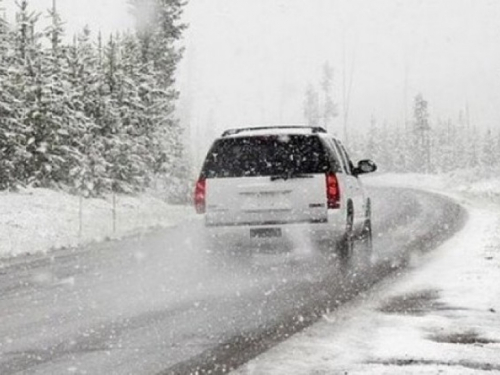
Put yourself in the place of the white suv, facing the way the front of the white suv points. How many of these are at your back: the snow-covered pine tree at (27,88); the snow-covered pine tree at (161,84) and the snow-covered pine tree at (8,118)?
0

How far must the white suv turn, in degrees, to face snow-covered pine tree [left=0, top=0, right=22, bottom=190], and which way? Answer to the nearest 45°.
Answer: approximately 45° to its left

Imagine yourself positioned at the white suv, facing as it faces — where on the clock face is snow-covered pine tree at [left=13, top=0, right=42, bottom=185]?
The snow-covered pine tree is roughly at 11 o'clock from the white suv.

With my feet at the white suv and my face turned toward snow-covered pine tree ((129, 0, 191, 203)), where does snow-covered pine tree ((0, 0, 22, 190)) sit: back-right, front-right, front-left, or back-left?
front-left

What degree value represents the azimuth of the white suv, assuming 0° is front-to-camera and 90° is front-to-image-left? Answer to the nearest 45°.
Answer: approximately 180°

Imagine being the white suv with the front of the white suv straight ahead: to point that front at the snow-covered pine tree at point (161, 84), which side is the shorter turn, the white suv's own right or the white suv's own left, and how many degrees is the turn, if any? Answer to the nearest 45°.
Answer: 0° — it already faces it
